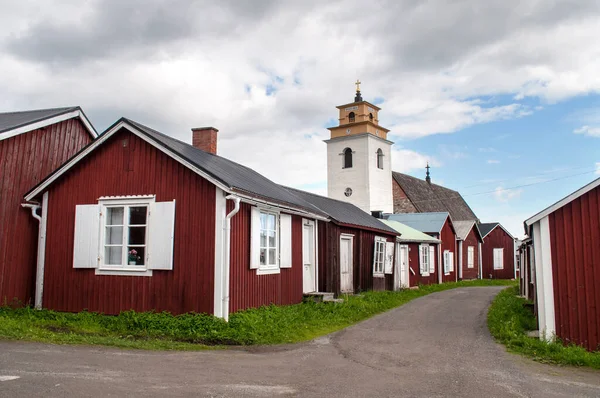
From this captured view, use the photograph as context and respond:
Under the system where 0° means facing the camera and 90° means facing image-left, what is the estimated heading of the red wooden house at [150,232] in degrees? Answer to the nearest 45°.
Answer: approximately 315°

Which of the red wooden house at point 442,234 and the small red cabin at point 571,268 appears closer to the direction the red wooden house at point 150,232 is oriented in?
the small red cabin

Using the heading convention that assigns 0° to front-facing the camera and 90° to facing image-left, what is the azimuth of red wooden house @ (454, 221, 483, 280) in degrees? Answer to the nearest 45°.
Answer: approximately 315°

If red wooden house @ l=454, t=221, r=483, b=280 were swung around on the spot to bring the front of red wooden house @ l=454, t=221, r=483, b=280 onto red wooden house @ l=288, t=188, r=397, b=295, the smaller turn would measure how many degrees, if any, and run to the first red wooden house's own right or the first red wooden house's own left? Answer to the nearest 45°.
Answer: approximately 45° to the first red wooden house's own right

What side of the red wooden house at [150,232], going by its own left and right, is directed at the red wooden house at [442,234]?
left

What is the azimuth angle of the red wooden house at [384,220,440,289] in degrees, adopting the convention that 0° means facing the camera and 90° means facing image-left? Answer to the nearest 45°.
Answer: approximately 315°

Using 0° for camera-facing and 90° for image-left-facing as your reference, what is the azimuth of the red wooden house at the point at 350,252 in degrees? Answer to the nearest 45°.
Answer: approximately 315°

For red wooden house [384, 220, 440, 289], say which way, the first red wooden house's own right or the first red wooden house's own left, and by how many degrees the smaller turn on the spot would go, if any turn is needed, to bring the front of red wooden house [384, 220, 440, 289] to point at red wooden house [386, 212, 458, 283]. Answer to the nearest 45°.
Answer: approximately 135° to the first red wooden house's own left

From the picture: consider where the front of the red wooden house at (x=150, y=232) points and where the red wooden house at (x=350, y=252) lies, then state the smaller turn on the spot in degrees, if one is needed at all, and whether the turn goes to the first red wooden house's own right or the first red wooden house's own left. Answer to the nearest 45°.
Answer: approximately 90° to the first red wooden house's own left

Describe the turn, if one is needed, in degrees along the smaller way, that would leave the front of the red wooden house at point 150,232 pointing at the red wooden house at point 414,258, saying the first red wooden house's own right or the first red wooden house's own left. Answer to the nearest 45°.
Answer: approximately 90° to the first red wooden house's own left

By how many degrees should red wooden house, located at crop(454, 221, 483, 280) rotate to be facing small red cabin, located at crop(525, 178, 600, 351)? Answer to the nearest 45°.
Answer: approximately 45° to its right
